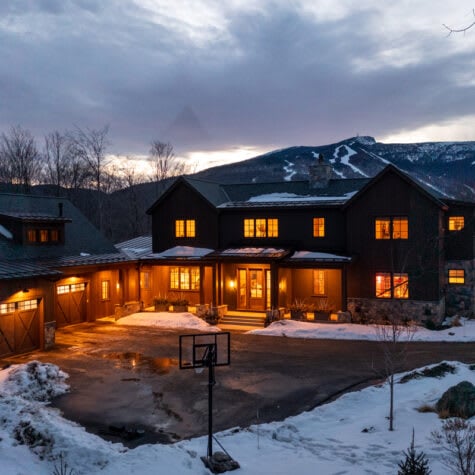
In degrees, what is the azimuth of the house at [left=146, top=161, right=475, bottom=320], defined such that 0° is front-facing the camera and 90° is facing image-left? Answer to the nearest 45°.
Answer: approximately 0°

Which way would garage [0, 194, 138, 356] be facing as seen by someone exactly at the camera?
facing the viewer and to the right of the viewer

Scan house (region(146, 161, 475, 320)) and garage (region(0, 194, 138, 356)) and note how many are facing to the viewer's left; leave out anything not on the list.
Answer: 0
